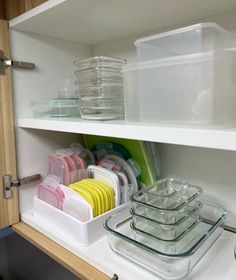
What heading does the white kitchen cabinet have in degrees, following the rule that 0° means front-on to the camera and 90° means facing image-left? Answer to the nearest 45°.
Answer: approximately 45°
